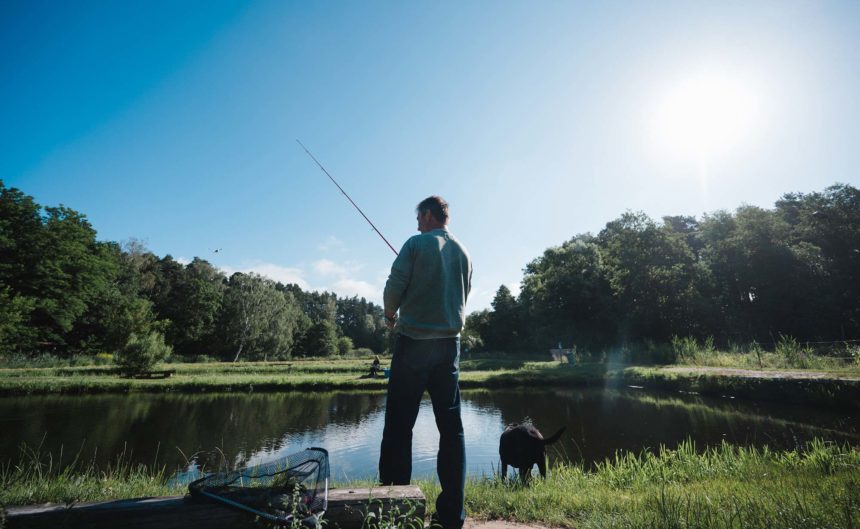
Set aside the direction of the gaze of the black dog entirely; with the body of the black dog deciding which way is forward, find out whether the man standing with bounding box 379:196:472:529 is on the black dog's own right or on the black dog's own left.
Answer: on the black dog's own left

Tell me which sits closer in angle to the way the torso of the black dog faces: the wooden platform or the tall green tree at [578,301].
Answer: the tall green tree

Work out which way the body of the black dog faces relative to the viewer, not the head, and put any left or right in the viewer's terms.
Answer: facing away from the viewer and to the left of the viewer

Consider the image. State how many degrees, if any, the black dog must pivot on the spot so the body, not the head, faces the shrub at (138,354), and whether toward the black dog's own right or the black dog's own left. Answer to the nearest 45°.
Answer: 0° — it already faces it

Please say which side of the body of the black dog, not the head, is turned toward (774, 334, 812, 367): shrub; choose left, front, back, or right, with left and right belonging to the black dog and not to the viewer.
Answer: right

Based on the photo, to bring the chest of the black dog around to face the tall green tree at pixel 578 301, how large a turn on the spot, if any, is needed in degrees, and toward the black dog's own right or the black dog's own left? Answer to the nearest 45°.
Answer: approximately 45° to the black dog's own right

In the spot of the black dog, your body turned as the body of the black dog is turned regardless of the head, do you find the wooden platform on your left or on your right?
on your left

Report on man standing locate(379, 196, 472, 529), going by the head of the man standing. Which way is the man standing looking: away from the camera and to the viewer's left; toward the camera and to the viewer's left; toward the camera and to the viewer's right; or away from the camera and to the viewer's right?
away from the camera and to the viewer's left

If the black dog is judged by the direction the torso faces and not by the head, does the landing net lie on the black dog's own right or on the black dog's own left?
on the black dog's own left
